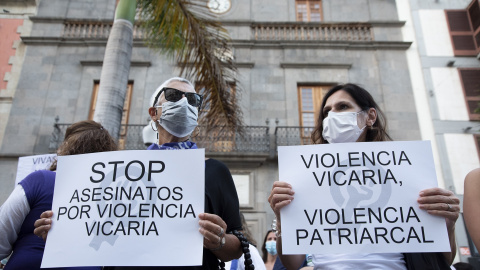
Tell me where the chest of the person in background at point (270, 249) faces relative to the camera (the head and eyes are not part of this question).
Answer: toward the camera

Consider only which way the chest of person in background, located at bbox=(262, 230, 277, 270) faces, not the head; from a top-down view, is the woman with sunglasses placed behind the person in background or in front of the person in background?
in front

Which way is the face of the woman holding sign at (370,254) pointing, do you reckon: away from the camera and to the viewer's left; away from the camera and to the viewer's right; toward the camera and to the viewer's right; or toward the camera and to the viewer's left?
toward the camera and to the viewer's left

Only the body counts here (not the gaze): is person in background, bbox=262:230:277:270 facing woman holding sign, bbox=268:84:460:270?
yes

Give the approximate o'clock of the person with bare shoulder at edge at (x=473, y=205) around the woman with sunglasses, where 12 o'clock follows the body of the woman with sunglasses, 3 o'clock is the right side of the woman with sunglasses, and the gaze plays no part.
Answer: The person with bare shoulder at edge is roughly at 10 o'clock from the woman with sunglasses.

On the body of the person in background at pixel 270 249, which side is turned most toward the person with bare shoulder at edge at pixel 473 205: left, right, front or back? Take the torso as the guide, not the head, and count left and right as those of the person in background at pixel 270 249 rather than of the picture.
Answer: front

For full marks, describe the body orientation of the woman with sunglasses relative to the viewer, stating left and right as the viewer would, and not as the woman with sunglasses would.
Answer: facing the viewer

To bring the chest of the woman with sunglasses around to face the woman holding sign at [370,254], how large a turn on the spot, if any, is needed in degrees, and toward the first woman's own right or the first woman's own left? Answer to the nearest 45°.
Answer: approximately 90° to the first woman's own left

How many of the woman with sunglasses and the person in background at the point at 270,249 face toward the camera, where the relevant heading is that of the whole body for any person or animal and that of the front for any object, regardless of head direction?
2

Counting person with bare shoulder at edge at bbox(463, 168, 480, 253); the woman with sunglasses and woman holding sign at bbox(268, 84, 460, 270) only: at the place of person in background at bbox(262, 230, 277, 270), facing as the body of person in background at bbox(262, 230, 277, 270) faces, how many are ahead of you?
3

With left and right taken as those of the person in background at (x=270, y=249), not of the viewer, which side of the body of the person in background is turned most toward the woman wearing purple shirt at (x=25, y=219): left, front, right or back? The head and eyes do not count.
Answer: front

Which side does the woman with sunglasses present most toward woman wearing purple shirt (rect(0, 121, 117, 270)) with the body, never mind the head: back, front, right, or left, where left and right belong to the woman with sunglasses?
right
